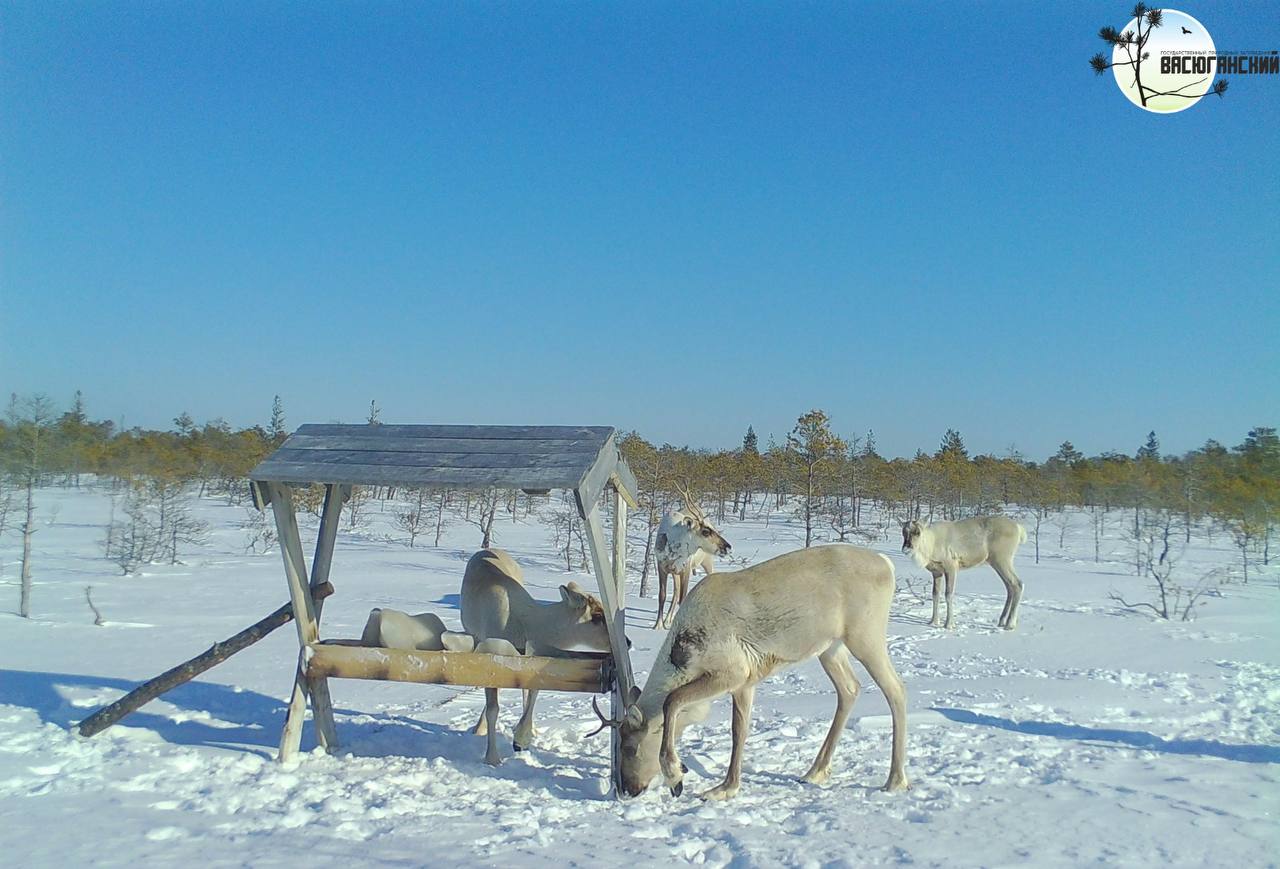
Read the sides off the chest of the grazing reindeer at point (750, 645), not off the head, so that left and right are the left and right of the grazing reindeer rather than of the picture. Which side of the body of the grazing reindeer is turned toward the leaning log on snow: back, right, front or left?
front

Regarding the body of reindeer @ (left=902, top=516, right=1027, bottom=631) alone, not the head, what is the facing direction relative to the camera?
to the viewer's left

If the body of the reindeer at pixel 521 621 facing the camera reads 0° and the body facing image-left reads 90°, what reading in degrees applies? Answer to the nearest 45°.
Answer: approximately 315°

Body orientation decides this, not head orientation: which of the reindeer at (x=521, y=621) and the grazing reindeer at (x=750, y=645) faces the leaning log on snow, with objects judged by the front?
the grazing reindeer

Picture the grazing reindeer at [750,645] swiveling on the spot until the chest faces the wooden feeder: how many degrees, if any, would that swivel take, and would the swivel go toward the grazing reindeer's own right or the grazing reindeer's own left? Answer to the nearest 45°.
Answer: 0° — it already faces it

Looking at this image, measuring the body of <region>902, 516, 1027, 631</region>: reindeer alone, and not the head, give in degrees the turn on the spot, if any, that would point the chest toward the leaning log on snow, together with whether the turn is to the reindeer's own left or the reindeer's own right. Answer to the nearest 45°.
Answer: approximately 45° to the reindeer's own left

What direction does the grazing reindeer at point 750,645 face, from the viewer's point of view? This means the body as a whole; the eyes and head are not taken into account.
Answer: to the viewer's left

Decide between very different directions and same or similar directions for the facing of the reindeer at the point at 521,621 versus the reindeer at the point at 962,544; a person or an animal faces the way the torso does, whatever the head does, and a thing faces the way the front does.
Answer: very different directions

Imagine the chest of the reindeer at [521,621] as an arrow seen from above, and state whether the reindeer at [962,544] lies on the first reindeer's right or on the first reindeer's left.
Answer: on the first reindeer's left

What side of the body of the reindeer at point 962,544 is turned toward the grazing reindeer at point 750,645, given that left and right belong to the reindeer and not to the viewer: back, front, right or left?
left
